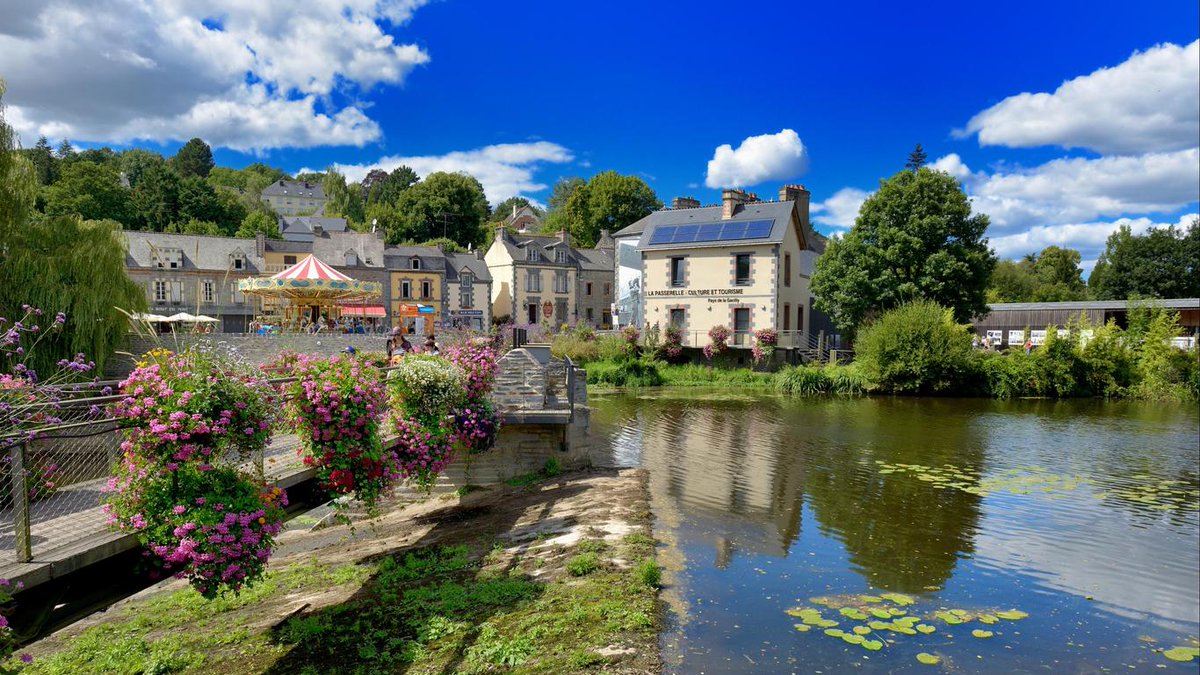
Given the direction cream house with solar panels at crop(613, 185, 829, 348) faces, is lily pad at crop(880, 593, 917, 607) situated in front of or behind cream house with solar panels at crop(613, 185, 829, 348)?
in front

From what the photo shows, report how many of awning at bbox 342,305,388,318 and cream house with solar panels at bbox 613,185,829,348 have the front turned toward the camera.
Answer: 2

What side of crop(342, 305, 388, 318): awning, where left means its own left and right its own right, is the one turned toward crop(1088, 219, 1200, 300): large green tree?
left

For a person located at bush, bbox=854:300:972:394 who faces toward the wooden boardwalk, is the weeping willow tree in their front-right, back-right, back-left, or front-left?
front-right

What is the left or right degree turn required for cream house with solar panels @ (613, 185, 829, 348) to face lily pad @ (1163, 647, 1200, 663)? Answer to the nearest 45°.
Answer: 0° — it already faces it

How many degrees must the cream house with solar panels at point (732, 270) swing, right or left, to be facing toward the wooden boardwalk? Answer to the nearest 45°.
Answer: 0° — it already faces it

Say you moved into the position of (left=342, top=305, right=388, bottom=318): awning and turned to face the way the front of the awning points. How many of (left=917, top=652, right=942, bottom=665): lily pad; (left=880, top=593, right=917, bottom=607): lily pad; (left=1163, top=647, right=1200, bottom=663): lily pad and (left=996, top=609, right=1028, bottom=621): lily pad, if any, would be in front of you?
4

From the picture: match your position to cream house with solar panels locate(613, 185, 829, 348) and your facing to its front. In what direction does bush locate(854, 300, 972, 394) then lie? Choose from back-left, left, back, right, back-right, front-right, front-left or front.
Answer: front-left

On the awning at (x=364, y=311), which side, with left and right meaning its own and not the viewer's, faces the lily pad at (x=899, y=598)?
front

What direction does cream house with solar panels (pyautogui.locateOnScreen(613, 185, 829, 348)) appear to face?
toward the camera

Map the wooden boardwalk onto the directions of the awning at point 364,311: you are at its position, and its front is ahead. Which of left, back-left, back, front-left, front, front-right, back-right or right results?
front

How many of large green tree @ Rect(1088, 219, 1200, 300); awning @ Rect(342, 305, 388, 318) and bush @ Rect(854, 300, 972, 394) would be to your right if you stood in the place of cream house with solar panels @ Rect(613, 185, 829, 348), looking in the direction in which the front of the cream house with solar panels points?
1

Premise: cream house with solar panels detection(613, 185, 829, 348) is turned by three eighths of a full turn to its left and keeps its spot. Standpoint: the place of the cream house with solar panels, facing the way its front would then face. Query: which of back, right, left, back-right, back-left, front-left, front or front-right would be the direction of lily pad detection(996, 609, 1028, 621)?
back-right

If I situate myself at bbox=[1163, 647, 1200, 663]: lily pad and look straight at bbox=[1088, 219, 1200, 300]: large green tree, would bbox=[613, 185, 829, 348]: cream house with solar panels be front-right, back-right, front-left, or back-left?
front-left
